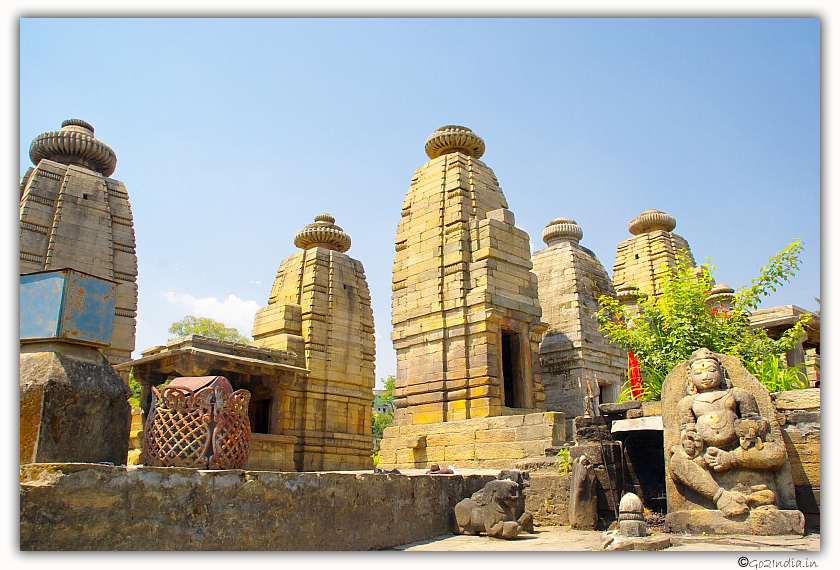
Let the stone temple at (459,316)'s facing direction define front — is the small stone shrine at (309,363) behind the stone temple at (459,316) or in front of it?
behind

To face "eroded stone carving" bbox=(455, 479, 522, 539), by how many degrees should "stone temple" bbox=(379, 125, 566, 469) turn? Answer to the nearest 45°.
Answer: approximately 45° to its right

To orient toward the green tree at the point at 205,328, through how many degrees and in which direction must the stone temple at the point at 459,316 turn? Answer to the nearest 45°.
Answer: approximately 180°

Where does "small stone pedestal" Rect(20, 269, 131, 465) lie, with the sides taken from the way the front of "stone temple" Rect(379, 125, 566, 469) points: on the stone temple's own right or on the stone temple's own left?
on the stone temple's own right

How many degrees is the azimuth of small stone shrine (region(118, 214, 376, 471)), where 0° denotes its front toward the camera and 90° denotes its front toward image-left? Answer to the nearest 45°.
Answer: approximately 45°

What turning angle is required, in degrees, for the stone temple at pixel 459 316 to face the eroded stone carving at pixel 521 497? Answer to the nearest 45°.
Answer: approximately 45° to its right

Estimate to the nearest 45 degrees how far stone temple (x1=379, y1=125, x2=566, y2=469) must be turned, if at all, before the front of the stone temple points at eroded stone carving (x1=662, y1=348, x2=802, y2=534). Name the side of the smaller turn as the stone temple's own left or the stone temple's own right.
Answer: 0° — it already faces it

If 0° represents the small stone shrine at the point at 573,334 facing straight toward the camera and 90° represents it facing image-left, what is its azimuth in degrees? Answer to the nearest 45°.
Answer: approximately 315°
